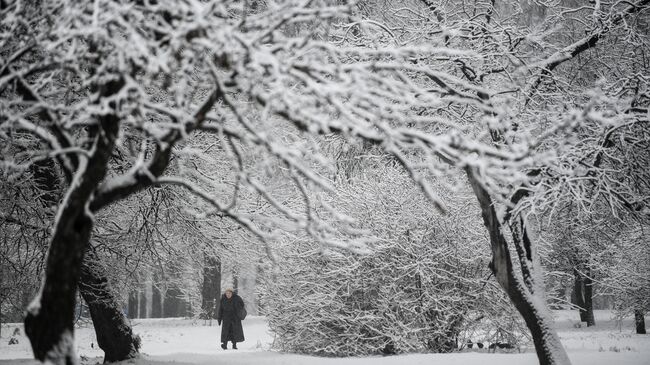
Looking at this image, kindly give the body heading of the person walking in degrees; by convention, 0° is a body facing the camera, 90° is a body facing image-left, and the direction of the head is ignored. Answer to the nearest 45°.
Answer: approximately 0°

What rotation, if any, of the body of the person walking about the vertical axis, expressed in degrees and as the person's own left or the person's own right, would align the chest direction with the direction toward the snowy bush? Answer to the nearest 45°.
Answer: approximately 45° to the person's own left
